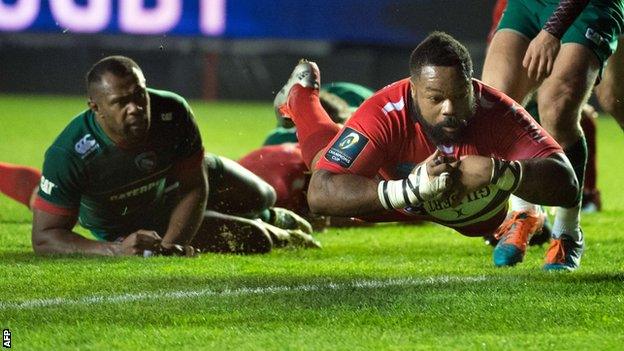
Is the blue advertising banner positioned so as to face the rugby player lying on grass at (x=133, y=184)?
yes

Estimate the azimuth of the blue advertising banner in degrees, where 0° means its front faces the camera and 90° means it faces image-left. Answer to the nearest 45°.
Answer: approximately 0°

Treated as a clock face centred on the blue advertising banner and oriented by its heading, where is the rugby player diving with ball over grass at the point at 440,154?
The rugby player diving with ball over grass is roughly at 12 o'clock from the blue advertising banner.

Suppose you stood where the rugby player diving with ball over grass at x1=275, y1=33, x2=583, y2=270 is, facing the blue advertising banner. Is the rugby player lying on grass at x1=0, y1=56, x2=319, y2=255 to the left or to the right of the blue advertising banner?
left
